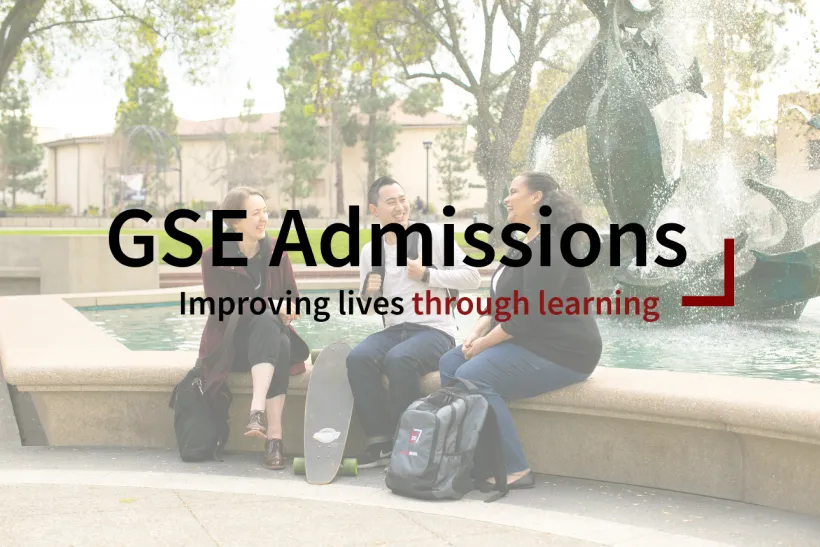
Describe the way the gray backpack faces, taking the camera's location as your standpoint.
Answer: facing the viewer and to the left of the viewer

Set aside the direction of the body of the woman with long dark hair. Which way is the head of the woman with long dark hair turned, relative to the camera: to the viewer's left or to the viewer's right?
to the viewer's left

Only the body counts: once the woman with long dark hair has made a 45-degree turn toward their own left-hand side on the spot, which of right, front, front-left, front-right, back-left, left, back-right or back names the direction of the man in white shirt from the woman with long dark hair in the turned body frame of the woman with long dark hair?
right

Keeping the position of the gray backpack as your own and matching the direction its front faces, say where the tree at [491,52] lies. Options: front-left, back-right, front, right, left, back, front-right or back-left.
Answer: back-right

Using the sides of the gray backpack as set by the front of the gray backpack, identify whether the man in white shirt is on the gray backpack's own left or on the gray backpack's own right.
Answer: on the gray backpack's own right

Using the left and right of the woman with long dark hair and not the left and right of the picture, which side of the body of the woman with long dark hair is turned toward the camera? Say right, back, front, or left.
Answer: left

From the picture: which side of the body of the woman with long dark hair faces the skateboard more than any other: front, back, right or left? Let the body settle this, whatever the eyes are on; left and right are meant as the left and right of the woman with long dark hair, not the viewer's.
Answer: front

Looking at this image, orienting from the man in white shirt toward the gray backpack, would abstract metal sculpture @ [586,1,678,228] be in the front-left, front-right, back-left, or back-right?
back-left

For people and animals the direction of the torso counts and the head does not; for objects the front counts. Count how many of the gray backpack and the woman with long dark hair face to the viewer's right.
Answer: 0

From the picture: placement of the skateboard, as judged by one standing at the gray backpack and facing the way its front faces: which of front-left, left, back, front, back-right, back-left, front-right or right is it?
right

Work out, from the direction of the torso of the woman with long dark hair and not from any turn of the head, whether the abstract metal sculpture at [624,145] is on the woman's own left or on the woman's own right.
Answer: on the woman's own right

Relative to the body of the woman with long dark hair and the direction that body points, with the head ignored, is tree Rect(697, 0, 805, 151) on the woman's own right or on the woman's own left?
on the woman's own right

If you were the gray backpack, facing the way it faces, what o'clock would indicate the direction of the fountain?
The fountain is roughly at 5 o'clock from the gray backpack.

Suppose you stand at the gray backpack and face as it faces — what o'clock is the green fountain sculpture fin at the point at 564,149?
The green fountain sculpture fin is roughly at 5 o'clock from the gray backpack.
